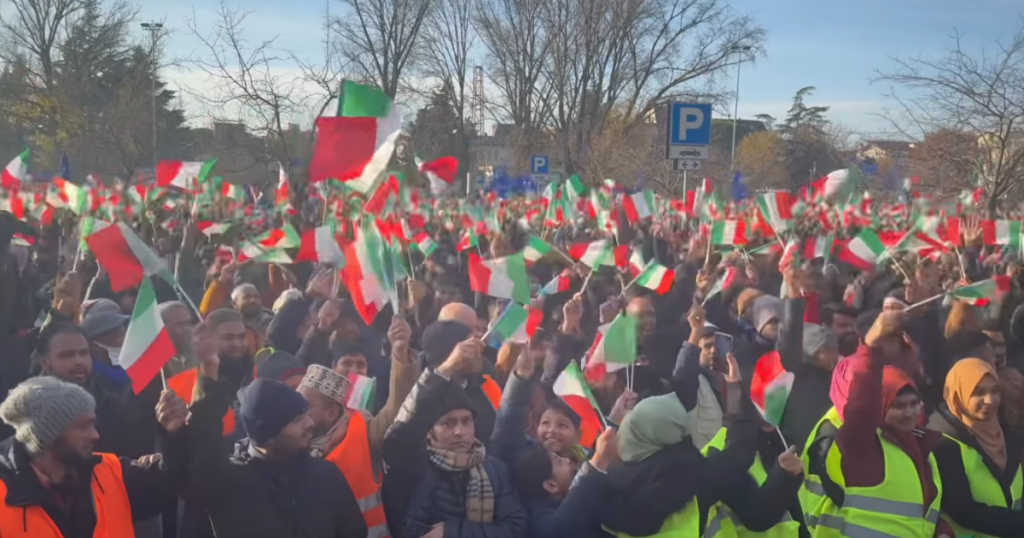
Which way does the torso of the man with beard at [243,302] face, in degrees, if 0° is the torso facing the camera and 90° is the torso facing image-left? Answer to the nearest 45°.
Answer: approximately 315°

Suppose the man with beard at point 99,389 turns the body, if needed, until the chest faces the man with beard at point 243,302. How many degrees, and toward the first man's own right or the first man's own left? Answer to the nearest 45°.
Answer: approximately 90° to the first man's own left

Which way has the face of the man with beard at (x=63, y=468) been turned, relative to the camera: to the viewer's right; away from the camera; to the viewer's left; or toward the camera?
to the viewer's right

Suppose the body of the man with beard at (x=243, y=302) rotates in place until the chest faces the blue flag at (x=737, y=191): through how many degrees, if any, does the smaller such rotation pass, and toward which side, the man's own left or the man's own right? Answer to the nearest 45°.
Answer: approximately 90° to the man's own left

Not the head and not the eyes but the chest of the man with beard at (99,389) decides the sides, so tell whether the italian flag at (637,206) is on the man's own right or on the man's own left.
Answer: on the man's own left

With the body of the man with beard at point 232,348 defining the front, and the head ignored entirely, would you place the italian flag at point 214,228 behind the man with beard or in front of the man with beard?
behind
